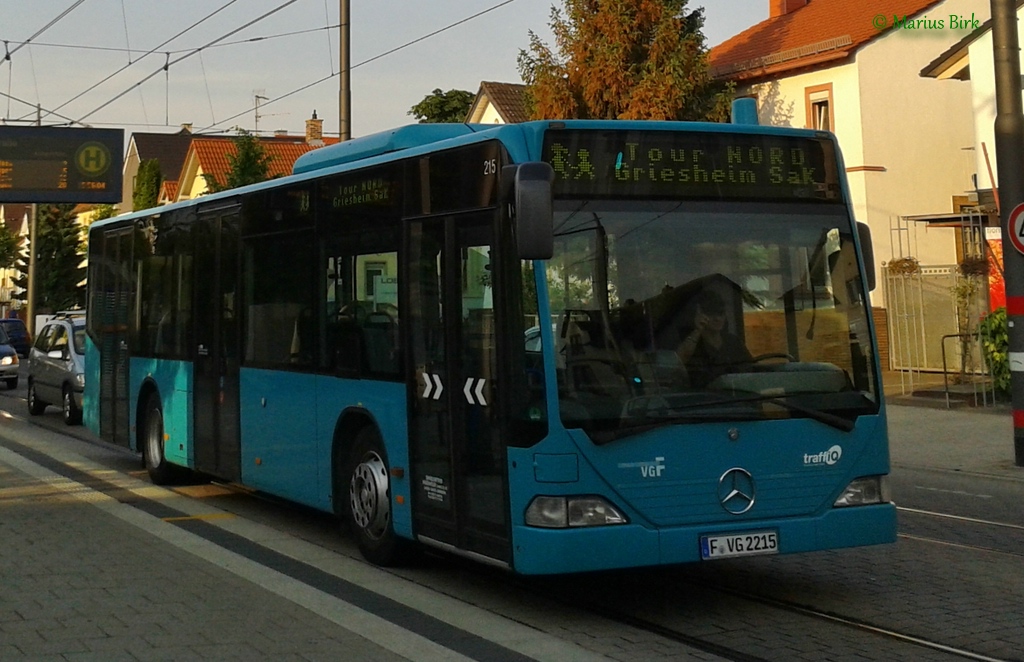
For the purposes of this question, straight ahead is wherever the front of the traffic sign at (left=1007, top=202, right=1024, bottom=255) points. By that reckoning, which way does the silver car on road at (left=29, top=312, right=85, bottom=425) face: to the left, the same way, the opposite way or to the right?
to the left

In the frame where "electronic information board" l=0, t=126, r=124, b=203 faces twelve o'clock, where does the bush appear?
The bush is roughly at 11 o'clock from the electronic information board.

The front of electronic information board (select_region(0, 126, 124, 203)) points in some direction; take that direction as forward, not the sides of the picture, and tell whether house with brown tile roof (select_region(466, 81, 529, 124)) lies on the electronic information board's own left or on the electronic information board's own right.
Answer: on the electronic information board's own left

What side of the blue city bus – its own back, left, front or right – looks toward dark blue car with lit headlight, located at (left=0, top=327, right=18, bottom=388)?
back

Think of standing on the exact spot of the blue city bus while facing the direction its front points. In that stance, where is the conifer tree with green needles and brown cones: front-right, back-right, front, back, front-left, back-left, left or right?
back-left

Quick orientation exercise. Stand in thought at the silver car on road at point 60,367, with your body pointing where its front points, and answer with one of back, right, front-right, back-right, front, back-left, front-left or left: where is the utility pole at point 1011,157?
front

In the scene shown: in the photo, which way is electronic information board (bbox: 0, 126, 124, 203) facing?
toward the camera

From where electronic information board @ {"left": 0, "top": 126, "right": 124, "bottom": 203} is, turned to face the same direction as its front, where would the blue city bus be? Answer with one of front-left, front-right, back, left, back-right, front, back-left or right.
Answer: front

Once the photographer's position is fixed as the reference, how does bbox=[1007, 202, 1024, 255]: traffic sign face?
facing the viewer

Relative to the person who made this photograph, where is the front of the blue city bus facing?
facing the viewer and to the right of the viewer

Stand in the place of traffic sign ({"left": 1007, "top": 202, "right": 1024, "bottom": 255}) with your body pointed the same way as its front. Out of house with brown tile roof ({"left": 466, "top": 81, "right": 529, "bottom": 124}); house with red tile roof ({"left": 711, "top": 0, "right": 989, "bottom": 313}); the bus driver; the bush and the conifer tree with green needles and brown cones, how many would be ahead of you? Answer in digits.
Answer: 1
